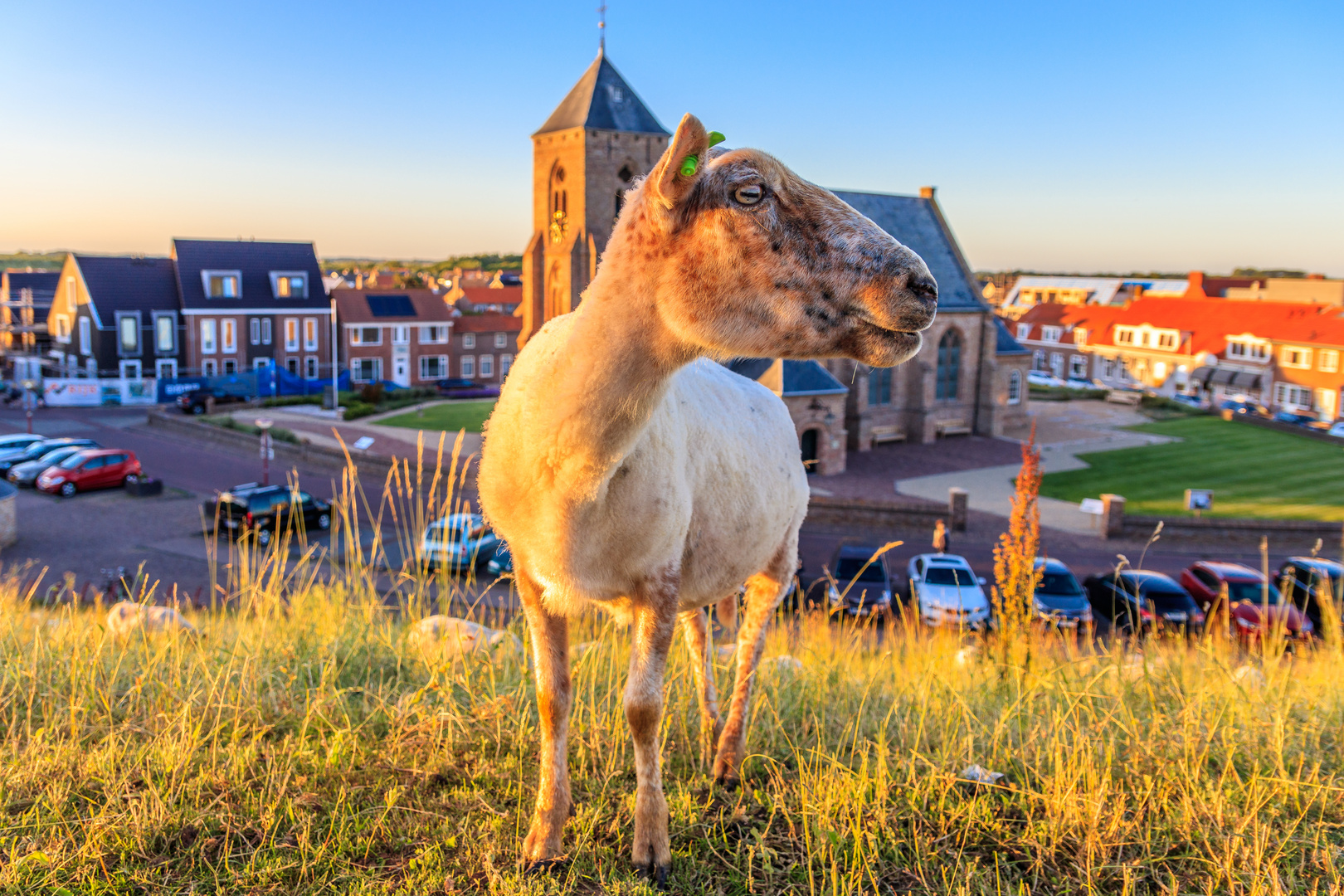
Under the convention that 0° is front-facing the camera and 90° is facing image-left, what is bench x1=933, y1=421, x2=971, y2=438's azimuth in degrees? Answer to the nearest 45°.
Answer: approximately 315°

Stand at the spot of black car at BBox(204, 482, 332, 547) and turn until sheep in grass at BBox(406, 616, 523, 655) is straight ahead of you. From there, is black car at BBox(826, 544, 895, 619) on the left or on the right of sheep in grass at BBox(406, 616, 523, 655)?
left
